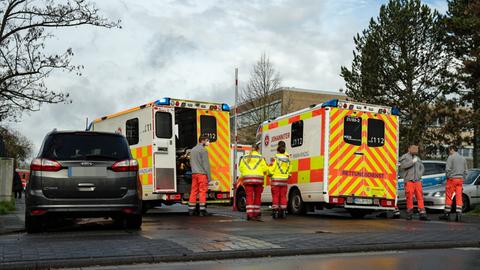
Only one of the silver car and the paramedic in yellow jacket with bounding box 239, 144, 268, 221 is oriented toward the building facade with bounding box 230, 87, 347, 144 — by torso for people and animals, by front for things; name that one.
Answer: the paramedic in yellow jacket

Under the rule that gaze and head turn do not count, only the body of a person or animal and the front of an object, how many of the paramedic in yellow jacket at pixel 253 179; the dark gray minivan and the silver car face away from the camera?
2

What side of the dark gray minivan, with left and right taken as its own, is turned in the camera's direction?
back

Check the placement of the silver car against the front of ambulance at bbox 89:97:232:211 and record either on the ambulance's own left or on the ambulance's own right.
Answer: on the ambulance's own right

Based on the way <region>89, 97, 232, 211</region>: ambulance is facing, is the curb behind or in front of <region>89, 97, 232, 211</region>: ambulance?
behind

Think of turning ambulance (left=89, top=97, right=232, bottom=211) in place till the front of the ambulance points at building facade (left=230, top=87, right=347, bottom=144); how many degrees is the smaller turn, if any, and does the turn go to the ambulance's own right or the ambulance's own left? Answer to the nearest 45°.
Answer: approximately 45° to the ambulance's own right

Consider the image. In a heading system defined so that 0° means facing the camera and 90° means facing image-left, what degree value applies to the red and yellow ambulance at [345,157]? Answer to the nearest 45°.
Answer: approximately 135°

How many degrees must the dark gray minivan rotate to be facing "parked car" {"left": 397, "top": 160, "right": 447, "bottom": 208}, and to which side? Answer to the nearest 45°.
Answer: approximately 45° to its right

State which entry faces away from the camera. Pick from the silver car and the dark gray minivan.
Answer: the dark gray minivan

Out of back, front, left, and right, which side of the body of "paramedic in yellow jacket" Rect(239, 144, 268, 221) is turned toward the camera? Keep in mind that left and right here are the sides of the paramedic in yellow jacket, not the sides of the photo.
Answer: back

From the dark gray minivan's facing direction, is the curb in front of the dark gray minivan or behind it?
behind

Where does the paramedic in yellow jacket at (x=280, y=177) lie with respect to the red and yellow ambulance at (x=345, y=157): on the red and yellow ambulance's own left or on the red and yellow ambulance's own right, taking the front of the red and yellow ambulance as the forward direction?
on the red and yellow ambulance's own left

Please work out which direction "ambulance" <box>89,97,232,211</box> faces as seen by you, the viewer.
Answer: facing away from the viewer and to the left of the viewer

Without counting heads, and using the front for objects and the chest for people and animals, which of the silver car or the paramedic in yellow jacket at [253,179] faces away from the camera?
the paramedic in yellow jacket

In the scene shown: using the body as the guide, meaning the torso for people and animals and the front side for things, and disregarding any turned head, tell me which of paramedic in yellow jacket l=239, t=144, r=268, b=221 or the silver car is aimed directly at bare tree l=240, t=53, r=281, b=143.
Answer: the paramedic in yellow jacket

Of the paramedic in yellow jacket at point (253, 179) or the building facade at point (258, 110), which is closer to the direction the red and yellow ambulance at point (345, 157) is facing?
the building facade
